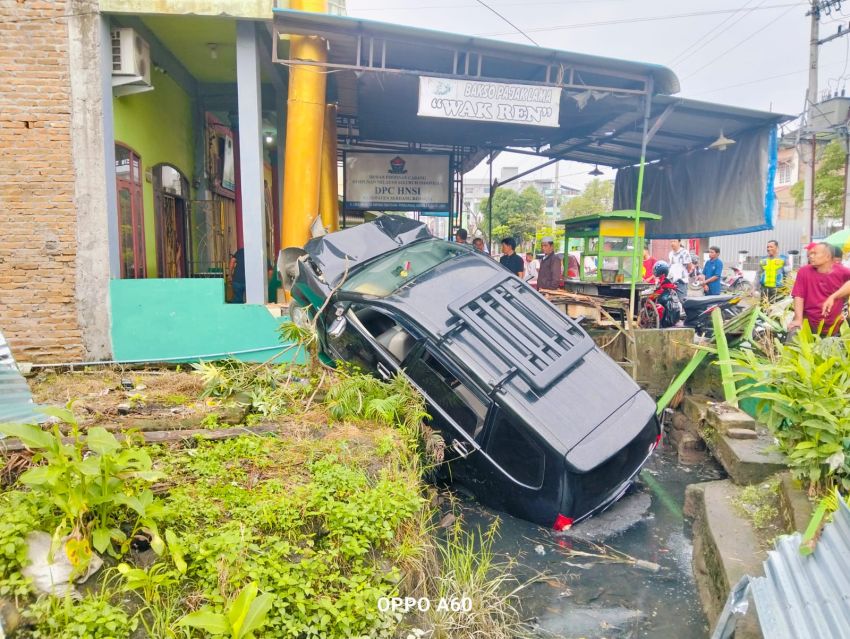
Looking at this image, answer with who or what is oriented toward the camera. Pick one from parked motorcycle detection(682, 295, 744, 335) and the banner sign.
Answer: the banner sign

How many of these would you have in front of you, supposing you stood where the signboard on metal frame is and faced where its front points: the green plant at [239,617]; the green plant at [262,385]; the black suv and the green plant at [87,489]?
4

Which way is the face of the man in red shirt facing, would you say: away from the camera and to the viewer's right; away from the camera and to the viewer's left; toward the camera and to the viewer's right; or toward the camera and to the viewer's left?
toward the camera and to the viewer's left

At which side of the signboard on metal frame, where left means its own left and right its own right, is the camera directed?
front

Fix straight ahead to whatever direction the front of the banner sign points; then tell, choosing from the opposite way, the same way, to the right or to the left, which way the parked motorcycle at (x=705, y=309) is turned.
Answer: to the right

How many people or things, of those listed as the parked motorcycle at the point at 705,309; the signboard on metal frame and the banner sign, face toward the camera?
2

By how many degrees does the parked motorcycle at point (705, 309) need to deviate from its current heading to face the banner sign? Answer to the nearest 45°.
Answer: approximately 45° to its left

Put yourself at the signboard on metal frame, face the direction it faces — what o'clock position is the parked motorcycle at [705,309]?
The parked motorcycle is roughly at 10 o'clock from the signboard on metal frame.

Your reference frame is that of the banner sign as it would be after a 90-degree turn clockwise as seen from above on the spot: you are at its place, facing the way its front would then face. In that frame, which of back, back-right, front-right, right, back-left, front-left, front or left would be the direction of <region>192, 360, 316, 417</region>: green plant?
front-left

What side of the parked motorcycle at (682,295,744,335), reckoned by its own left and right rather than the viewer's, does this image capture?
left

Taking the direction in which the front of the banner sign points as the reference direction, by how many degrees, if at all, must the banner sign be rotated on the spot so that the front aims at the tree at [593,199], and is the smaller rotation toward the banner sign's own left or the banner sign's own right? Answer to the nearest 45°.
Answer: approximately 180°

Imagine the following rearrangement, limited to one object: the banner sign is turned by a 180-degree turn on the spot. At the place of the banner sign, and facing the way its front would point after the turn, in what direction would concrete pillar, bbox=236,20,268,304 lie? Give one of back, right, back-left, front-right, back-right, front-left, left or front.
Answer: left

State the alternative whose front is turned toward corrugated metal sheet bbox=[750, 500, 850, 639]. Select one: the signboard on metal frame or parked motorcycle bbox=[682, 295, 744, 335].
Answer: the signboard on metal frame

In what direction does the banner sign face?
toward the camera

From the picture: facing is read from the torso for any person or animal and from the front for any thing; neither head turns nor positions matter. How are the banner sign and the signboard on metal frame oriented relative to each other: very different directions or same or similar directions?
same or similar directions

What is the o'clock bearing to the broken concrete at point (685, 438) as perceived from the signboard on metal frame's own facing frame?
The broken concrete is roughly at 11 o'clock from the signboard on metal frame.

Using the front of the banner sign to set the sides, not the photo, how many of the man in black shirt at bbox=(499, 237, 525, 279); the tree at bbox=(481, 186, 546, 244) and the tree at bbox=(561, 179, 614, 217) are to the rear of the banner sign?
3
